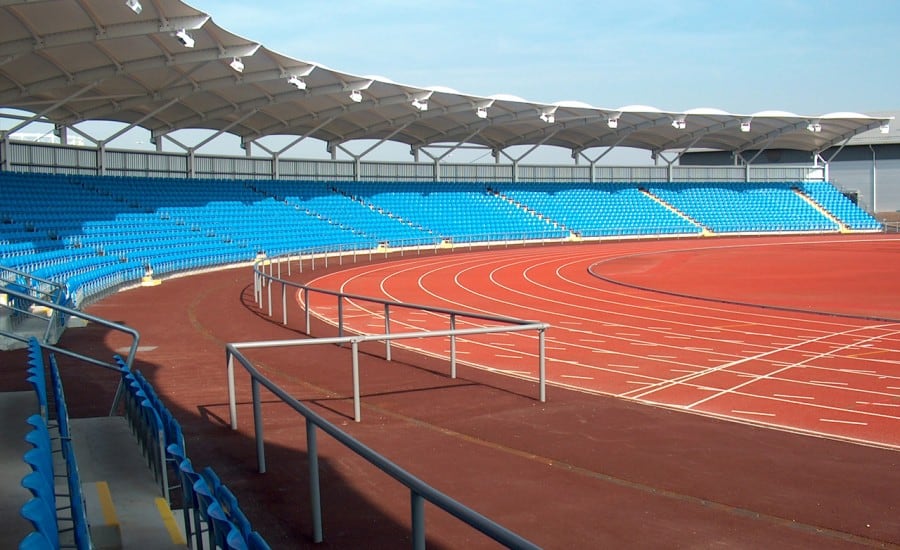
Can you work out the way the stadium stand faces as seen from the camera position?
facing the viewer and to the right of the viewer

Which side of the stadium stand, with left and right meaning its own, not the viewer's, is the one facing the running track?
front

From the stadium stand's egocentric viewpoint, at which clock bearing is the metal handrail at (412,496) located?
The metal handrail is roughly at 1 o'clock from the stadium stand.
